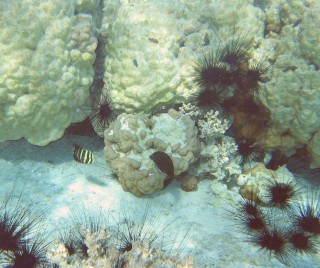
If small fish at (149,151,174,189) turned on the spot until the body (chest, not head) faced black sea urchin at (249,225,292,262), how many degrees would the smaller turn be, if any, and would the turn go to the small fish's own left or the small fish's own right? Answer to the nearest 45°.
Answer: approximately 180°

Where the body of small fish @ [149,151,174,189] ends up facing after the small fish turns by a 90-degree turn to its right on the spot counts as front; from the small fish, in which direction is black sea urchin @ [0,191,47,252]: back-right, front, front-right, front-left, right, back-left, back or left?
back-left

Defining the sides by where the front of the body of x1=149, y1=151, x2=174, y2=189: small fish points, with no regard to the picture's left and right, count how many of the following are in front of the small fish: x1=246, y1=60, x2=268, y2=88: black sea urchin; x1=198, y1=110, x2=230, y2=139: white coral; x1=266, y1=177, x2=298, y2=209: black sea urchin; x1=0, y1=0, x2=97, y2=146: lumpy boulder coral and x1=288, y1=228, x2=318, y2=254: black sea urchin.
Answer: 1

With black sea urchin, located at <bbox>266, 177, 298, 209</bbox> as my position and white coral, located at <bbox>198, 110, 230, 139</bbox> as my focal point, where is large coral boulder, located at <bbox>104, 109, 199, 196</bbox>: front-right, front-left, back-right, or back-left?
front-left

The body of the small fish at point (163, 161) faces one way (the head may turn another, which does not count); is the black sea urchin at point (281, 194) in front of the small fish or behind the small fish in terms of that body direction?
behind

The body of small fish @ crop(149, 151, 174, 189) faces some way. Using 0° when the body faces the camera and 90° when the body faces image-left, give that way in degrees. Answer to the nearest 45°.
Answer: approximately 90°

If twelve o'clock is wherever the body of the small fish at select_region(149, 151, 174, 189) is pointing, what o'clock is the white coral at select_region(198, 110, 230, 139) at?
The white coral is roughly at 4 o'clock from the small fish.

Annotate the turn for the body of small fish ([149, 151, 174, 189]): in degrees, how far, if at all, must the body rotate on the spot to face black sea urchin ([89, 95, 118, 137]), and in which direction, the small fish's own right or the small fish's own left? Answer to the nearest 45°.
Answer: approximately 45° to the small fish's own right

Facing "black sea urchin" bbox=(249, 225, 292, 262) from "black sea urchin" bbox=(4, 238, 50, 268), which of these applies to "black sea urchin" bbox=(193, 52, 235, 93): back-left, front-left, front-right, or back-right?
front-left

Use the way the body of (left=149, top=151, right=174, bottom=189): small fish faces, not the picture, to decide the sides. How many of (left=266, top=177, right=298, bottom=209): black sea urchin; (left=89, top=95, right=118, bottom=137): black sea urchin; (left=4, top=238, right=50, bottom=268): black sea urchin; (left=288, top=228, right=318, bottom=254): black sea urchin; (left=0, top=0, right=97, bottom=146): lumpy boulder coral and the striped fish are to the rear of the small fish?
2

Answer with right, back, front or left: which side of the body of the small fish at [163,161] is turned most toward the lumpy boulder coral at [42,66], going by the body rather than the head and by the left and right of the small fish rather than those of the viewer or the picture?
front

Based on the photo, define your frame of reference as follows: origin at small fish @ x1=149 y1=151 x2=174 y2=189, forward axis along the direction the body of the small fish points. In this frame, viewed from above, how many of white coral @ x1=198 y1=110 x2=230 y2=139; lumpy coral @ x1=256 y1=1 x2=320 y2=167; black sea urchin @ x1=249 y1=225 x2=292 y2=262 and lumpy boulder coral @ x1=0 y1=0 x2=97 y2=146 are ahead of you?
1

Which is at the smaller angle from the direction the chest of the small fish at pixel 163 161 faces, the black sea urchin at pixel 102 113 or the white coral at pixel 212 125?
the black sea urchin

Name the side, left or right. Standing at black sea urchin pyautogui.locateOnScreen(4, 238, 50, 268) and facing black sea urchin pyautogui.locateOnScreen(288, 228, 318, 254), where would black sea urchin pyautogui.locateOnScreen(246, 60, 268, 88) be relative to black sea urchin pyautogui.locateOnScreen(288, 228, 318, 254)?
left

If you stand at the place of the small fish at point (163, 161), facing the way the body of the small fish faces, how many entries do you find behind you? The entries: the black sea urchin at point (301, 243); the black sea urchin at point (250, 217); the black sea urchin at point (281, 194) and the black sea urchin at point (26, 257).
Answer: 3

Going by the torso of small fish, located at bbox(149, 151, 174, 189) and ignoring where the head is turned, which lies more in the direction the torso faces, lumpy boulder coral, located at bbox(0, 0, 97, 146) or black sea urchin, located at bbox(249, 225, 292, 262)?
the lumpy boulder coral

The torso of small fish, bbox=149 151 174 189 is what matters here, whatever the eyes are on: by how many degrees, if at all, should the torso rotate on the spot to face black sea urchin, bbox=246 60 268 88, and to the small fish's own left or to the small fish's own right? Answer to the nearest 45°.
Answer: approximately 135° to the small fish's own right
